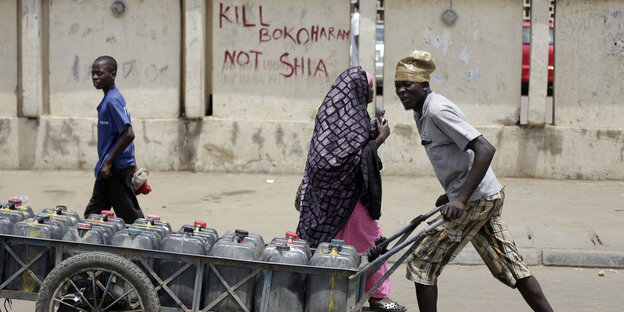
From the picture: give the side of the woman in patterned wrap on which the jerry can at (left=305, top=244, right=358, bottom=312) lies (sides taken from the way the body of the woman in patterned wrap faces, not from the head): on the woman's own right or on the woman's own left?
on the woman's own right

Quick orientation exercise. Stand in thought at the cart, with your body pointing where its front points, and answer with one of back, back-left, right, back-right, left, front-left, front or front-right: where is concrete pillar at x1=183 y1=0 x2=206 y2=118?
right

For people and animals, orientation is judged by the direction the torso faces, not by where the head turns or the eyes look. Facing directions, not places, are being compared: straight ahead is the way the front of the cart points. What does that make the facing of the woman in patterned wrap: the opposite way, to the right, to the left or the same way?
the opposite way

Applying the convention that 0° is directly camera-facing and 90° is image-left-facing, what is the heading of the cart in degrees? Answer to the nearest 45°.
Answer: approximately 90°

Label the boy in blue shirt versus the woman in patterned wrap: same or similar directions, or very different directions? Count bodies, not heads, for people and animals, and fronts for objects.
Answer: very different directions
